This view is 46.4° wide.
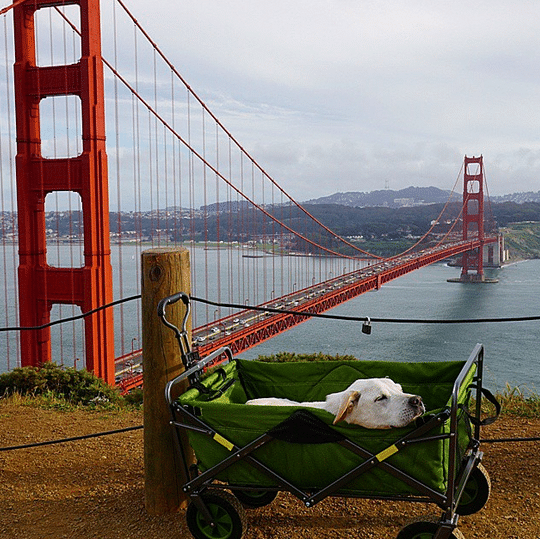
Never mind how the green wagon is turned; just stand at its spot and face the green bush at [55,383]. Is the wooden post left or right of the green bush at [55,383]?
left

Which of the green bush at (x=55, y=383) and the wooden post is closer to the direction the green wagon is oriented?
the wooden post

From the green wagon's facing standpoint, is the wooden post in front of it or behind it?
in front

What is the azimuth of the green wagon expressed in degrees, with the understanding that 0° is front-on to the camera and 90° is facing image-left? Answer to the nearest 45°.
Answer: approximately 90°

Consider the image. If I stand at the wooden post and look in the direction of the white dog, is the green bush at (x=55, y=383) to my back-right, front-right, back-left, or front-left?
back-left

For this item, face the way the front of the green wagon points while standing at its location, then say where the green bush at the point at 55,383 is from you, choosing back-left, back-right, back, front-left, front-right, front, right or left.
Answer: front-right
